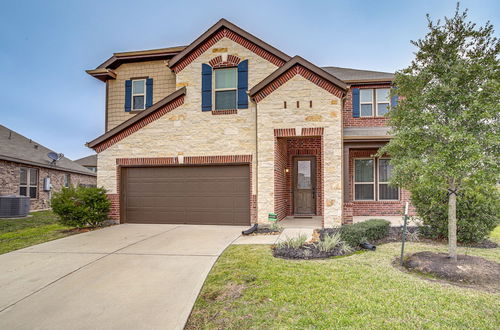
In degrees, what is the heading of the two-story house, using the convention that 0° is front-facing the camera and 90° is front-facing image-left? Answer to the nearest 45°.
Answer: approximately 0°

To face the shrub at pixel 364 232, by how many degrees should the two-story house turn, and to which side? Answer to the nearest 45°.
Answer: approximately 45° to its left

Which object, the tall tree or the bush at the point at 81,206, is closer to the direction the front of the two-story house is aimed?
the tall tree

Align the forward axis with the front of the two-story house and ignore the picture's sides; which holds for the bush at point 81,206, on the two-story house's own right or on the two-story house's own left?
on the two-story house's own right

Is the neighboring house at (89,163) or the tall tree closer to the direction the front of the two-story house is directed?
the tall tree

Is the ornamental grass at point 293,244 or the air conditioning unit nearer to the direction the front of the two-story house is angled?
the ornamental grass

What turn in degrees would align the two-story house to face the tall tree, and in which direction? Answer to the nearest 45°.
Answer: approximately 45° to its left

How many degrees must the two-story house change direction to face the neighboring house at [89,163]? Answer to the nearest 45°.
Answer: approximately 135° to its right

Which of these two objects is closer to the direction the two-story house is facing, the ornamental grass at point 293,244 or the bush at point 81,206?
the ornamental grass
